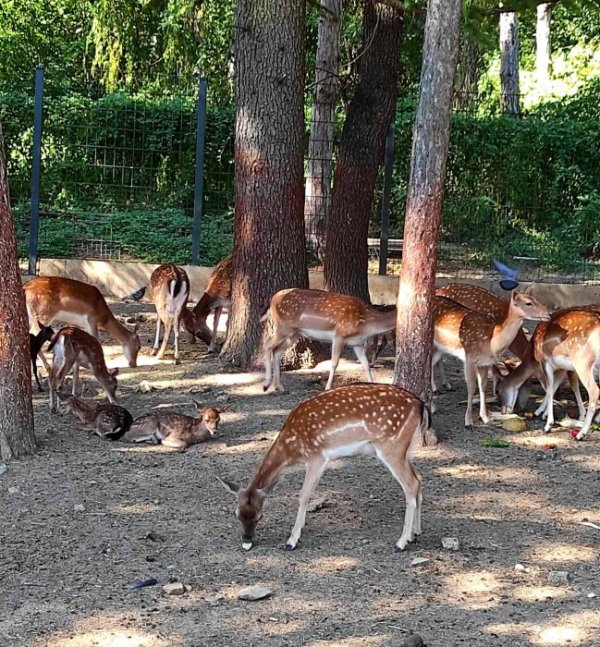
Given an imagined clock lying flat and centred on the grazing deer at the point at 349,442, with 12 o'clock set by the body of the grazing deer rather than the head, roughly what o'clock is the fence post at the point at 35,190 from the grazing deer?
The fence post is roughly at 2 o'clock from the grazing deer.

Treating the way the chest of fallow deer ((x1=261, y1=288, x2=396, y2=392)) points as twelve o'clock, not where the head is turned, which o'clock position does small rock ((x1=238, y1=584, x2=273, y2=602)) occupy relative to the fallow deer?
The small rock is roughly at 3 o'clock from the fallow deer.

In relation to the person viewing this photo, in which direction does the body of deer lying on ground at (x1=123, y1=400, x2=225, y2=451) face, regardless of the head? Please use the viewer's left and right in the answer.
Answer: facing to the right of the viewer

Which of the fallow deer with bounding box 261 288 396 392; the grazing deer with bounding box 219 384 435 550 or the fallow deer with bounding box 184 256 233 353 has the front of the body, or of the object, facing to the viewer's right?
the fallow deer with bounding box 261 288 396 392

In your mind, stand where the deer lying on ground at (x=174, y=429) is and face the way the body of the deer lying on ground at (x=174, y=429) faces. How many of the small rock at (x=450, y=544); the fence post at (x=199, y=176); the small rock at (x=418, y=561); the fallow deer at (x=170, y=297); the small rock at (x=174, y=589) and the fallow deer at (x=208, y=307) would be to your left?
3

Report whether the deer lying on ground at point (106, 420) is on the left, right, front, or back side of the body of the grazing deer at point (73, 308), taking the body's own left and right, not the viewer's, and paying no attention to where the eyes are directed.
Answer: right

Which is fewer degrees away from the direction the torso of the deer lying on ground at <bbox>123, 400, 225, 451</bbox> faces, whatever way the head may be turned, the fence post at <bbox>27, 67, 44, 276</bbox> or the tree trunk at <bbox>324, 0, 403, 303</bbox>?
the tree trunk

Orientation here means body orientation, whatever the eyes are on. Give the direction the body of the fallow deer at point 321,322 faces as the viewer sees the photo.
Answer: to the viewer's right

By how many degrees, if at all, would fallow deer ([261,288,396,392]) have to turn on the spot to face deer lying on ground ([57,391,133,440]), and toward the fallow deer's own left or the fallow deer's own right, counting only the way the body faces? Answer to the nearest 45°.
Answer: approximately 135° to the fallow deer's own right

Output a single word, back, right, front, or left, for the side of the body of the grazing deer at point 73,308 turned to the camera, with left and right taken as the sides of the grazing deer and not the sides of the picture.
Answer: right

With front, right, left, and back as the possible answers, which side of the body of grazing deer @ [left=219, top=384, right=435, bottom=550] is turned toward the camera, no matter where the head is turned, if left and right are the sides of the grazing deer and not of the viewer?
left

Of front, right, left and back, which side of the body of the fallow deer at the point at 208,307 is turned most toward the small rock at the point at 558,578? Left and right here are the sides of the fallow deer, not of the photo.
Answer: left

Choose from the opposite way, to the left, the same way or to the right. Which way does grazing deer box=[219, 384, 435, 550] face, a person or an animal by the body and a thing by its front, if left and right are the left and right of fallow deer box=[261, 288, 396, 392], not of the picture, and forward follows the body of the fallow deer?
the opposite way
